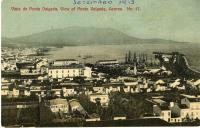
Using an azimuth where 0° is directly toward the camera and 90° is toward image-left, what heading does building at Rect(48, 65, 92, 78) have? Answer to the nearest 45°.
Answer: approximately 0°
